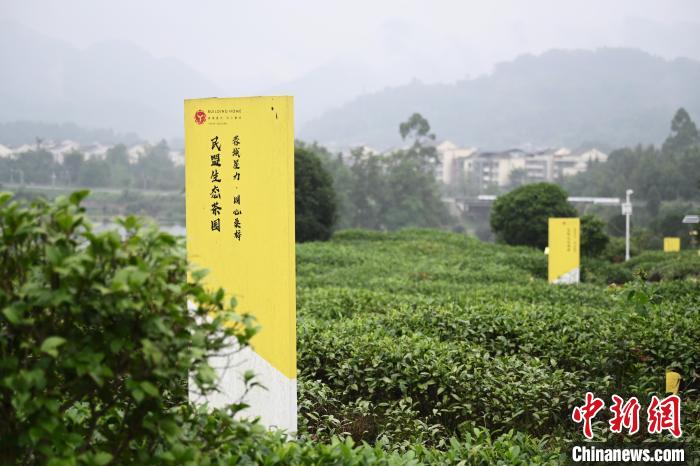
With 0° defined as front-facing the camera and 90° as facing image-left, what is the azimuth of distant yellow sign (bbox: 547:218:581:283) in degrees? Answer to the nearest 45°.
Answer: approximately 0°

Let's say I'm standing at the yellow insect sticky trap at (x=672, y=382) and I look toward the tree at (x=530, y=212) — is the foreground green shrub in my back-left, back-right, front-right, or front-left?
back-left

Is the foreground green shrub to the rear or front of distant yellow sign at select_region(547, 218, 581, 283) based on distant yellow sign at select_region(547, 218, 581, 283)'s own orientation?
to the front

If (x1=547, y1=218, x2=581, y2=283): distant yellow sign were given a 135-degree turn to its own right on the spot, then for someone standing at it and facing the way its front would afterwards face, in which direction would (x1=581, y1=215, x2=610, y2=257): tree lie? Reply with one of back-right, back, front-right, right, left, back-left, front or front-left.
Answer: front-right

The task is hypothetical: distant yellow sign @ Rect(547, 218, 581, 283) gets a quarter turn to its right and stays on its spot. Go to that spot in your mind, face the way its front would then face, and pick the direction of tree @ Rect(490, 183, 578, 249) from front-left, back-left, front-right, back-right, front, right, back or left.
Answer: right

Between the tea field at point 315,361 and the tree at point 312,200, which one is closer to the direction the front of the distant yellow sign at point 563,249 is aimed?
the tea field

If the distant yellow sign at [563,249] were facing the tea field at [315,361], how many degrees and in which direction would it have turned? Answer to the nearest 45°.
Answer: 0° — it already faces it

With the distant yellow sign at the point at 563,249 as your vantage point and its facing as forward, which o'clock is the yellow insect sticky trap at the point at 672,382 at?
the yellow insect sticky trap at the point at 672,382 is roughly at 12 o'clock from the distant yellow sign at the point at 563,249.
